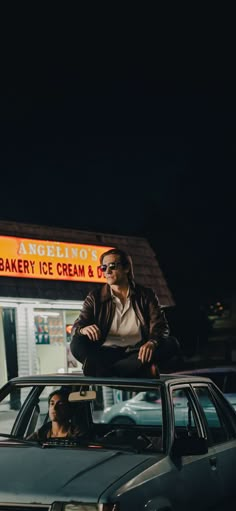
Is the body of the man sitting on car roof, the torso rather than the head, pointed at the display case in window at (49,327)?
no

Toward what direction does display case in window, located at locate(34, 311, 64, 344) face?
toward the camera

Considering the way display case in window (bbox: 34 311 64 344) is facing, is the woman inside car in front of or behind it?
in front

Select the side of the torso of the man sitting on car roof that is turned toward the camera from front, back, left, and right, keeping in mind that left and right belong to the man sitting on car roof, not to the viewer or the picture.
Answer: front

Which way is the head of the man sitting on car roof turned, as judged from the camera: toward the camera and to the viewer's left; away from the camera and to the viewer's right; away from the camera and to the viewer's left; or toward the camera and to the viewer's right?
toward the camera and to the viewer's left

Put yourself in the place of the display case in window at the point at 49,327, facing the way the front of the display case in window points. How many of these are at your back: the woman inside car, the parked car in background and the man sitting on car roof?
0

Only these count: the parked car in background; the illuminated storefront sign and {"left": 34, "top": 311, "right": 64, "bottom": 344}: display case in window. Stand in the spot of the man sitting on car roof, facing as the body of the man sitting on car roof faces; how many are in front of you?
0

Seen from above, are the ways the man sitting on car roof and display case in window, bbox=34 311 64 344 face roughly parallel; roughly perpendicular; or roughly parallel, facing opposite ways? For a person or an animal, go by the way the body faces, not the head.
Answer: roughly parallel

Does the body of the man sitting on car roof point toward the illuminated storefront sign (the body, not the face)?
no

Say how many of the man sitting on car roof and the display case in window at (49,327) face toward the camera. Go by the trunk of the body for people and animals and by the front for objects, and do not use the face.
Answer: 2

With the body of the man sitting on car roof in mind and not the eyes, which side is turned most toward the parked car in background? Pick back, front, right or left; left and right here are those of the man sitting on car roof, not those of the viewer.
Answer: back

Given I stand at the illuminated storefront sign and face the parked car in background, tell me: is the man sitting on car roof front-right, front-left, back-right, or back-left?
front-right

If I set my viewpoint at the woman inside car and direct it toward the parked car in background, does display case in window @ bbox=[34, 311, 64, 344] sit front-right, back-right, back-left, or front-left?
front-left
